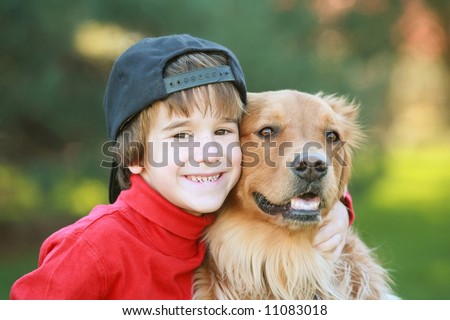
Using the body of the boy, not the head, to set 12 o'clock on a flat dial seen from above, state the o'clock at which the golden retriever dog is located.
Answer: The golden retriever dog is roughly at 10 o'clock from the boy.

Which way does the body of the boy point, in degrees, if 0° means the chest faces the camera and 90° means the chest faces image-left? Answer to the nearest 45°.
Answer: approximately 315°
